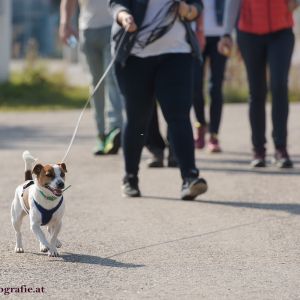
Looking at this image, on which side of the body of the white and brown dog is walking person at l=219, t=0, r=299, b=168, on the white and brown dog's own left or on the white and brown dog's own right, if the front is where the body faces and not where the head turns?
on the white and brown dog's own left

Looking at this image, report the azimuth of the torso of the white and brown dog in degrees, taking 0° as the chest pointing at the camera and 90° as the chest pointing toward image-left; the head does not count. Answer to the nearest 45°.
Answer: approximately 315°

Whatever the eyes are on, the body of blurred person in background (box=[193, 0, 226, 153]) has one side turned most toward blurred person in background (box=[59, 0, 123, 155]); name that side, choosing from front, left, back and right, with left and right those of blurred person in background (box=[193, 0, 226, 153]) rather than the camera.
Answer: right

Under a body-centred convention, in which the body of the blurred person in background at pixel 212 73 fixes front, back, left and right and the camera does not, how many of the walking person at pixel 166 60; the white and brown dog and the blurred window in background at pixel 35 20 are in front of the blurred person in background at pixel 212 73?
2

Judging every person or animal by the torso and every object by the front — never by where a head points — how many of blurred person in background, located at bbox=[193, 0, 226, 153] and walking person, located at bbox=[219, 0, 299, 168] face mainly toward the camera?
2

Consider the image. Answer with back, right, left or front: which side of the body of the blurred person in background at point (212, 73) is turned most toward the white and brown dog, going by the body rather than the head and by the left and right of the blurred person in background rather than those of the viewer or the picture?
front

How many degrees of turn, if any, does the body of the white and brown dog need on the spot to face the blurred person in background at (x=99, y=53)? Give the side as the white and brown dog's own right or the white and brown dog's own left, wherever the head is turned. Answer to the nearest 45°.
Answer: approximately 135° to the white and brown dog's own left

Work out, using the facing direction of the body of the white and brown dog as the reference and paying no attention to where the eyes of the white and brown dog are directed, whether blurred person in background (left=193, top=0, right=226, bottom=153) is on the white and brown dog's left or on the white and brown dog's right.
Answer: on the white and brown dog's left

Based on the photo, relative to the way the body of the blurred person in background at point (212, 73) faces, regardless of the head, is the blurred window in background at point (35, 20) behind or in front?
behind
